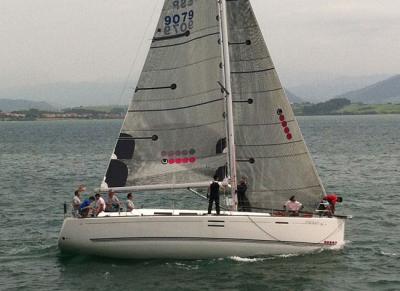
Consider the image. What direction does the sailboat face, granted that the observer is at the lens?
facing to the right of the viewer
